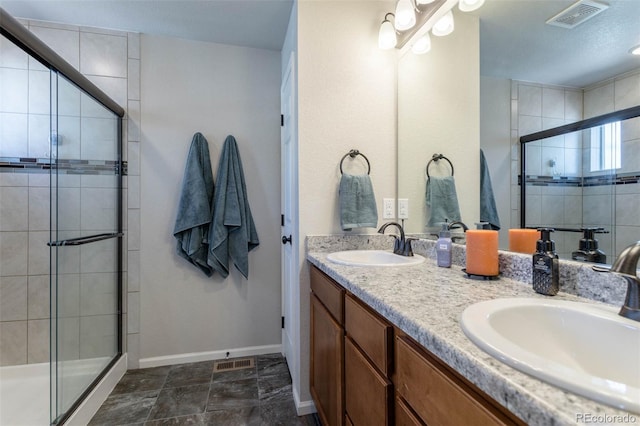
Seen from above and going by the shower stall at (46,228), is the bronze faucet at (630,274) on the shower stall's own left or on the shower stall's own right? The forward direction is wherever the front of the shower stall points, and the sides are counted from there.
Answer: on the shower stall's own right

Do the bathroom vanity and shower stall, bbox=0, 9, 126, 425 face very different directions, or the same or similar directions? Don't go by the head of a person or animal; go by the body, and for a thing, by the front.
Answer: very different directions

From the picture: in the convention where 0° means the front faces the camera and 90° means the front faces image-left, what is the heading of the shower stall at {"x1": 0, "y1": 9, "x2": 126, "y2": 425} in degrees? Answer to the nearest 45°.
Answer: approximately 270°

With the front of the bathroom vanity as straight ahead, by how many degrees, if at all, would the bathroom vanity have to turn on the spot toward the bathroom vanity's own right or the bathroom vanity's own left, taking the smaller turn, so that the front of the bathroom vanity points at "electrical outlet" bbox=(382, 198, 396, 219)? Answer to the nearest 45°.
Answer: approximately 135° to the bathroom vanity's own right

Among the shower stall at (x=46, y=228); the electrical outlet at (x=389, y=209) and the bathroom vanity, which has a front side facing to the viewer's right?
the shower stall

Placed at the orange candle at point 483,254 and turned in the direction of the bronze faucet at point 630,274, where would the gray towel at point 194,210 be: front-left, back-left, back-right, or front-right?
back-right
